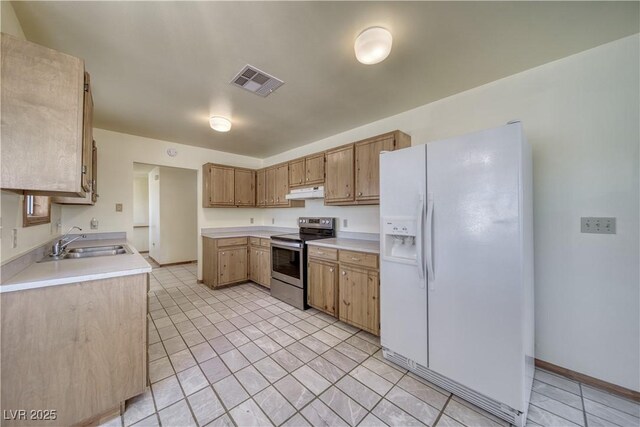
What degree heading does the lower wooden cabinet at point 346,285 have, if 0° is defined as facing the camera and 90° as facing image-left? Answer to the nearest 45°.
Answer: approximately 45°

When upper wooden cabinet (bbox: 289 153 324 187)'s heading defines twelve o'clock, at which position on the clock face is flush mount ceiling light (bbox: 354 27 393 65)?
The flush mount ceiling light is roughly at 10 o'clock from the upper wooden cabinet.

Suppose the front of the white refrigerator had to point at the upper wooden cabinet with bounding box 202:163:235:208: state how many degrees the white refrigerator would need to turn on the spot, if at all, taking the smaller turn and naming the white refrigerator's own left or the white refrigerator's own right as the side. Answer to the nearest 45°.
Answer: approximately 45° to the white refrigerator's own right

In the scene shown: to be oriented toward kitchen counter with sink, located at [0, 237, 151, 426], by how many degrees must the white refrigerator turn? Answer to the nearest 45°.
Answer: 0° — it already faces it
